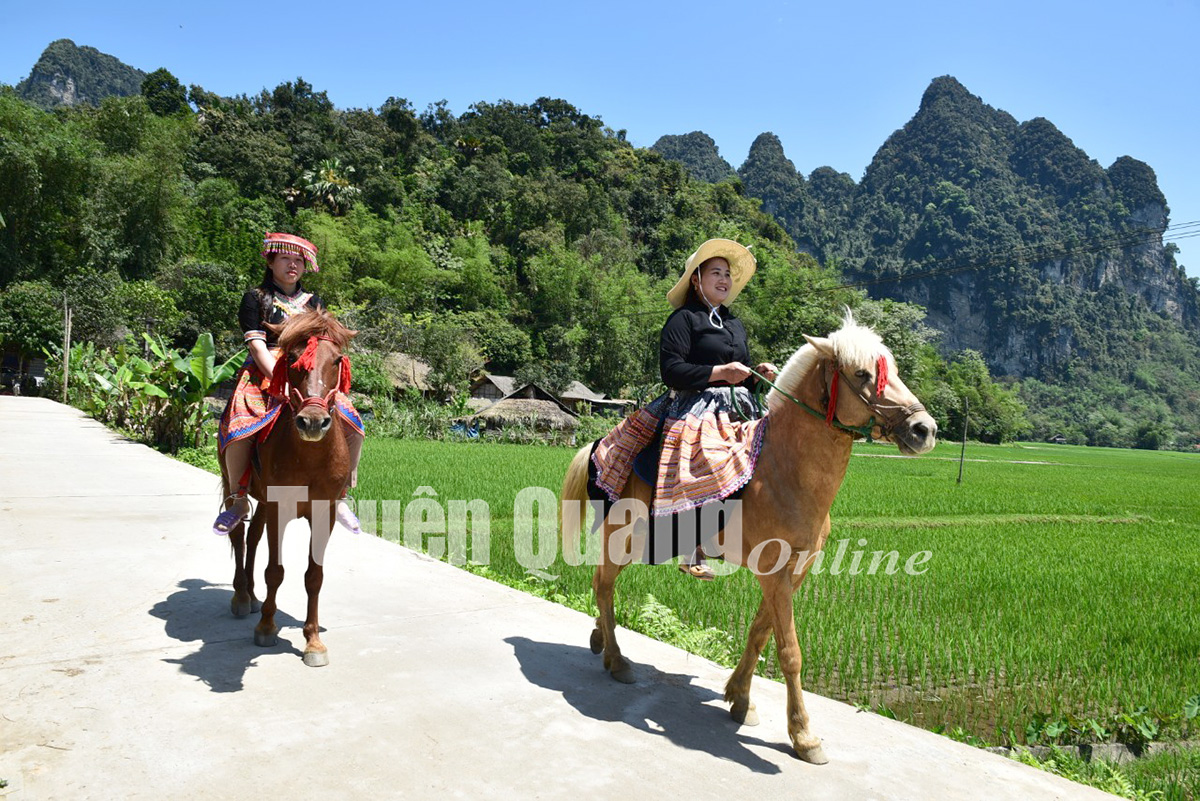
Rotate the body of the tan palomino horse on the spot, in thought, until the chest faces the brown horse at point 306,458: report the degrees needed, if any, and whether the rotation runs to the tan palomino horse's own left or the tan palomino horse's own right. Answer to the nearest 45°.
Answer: approximately 135° to the tan palomino horse's own right

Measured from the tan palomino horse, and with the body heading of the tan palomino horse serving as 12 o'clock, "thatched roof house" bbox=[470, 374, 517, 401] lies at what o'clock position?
The thatched roof house is roughly at 7 o'clock from the tan palomino horse.

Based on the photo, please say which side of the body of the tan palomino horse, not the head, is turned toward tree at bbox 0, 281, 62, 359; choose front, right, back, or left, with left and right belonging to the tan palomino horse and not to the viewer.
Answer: back

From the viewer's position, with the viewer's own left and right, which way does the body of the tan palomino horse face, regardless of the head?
facing the viewer and to the right of the viewer

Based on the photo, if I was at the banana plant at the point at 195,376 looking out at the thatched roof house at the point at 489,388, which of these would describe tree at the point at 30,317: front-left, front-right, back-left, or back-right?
front-left

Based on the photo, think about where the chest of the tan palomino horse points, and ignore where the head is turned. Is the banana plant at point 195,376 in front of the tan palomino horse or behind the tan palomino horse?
behind

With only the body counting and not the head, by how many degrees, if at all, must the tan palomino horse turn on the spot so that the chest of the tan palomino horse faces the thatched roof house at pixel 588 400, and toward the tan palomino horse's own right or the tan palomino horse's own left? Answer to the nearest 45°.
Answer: approximately 135° to the tan palomino horse's own left
